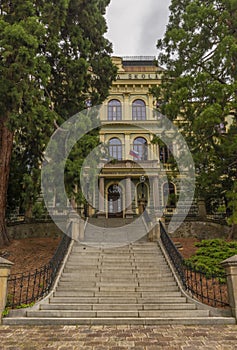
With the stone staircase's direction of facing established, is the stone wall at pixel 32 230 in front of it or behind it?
behind

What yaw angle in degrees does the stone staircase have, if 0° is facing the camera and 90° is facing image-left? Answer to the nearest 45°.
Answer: approximately 0°

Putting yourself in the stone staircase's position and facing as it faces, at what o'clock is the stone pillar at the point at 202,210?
The stone pillar is roughly at 7 o'clock from the stone staircase.

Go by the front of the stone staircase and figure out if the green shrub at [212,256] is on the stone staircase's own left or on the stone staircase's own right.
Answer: on the stone staircase's own left

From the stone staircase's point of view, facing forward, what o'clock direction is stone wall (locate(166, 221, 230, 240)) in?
The stone wall is roughly at 7 o'clock from the stone staircase.
